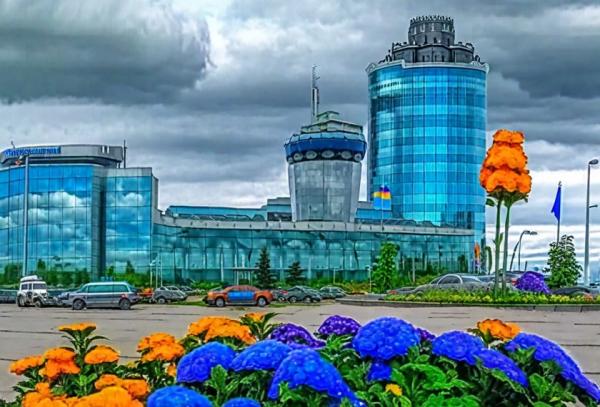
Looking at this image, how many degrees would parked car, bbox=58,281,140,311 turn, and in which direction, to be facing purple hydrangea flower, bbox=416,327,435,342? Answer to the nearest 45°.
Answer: approximately 90° to its left

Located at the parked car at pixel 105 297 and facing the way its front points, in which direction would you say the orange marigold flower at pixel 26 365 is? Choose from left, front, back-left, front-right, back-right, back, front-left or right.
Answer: left

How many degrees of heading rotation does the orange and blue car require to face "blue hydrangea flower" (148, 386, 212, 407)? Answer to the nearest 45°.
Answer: approximately 90° to its left

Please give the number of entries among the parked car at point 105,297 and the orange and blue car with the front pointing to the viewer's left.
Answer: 2

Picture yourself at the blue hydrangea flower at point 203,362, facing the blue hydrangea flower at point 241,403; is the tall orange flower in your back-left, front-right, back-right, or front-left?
back-left

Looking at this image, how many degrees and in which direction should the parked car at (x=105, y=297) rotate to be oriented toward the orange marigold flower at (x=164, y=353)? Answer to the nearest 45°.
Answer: approximately 90° to its left

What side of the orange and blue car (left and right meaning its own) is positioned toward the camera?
left

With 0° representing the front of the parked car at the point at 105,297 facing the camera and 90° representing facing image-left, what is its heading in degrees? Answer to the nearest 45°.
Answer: approximately 90°

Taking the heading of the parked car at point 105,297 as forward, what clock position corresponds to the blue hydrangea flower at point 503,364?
The blue hydrangea flower is roughly at 9 o'clock from the parked car.

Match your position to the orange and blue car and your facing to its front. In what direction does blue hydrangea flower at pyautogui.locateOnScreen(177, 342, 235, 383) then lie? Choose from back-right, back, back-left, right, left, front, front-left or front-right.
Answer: left

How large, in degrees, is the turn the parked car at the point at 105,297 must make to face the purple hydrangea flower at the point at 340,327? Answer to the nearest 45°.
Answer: approximately 90° to its left

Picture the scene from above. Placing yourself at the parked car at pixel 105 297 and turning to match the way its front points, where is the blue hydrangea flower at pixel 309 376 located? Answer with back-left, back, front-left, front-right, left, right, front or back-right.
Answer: left

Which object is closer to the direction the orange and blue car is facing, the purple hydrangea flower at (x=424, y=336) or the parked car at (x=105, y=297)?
the parked car

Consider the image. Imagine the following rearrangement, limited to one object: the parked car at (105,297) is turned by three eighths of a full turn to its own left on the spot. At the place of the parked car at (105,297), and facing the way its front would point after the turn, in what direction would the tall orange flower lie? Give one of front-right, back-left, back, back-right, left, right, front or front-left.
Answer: front

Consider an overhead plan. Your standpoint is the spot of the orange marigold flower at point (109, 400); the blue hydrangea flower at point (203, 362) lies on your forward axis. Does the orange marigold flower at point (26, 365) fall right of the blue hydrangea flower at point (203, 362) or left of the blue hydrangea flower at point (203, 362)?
left

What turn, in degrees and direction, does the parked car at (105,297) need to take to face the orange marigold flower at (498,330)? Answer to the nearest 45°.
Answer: approximately 90° to its left
